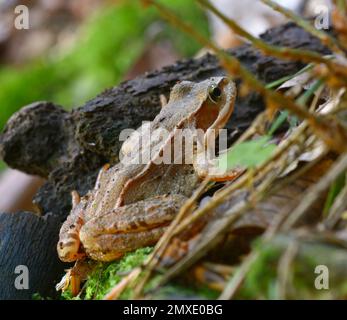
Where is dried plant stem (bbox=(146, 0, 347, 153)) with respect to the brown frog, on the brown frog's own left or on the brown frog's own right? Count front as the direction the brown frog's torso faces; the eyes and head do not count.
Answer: on the brown frog's own right

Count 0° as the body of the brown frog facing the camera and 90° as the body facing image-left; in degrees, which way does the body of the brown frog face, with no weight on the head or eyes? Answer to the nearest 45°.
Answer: approximately 225°
